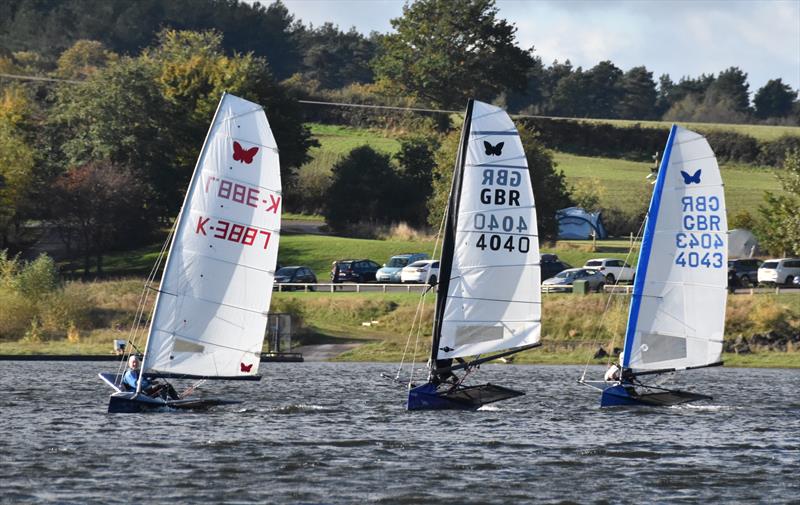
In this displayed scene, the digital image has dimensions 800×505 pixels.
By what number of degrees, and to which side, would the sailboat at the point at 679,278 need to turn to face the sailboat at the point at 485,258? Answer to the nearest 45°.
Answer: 0° — it already faces it

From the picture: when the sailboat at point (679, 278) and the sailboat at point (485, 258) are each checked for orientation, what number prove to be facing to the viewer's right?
0

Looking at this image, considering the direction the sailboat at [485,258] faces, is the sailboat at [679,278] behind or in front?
behind

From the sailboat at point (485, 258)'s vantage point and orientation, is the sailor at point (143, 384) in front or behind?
in front

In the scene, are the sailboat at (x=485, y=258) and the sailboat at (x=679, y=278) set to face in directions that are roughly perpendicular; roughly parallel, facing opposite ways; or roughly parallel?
roughly parallel

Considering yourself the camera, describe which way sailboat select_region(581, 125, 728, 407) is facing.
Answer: facing the viewer and to the left of the viewer
